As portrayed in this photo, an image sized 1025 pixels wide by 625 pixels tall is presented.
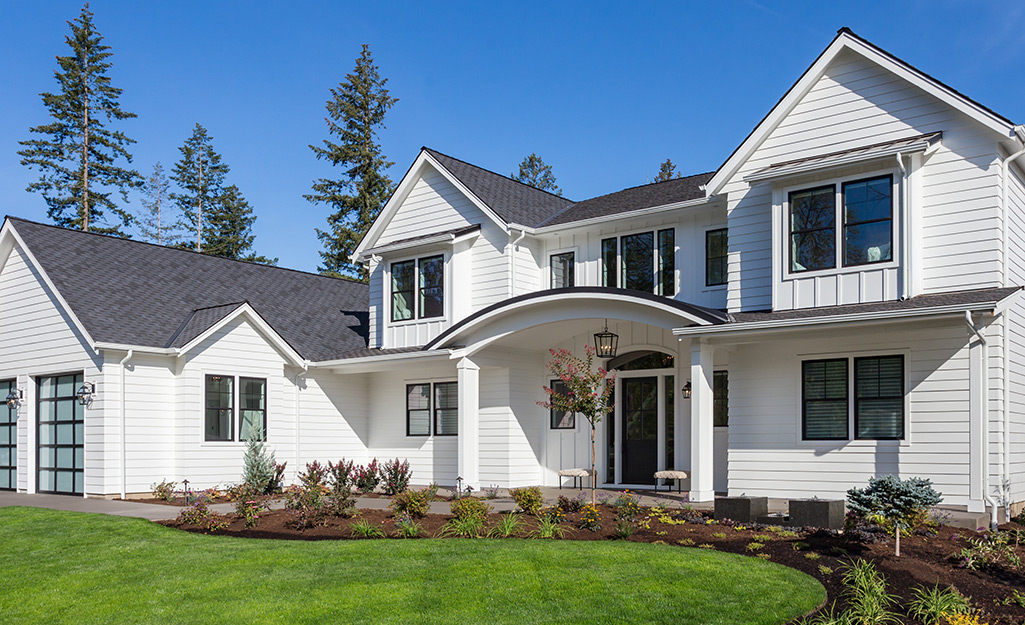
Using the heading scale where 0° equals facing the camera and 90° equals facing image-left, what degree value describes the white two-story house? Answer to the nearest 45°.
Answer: approximately 45°

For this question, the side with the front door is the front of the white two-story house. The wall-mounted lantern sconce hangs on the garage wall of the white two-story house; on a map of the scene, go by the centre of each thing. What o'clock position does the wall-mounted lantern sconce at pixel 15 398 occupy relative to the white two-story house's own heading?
The wall-mounted lantern sconce is roughly at 2 o'clock from the white two-story house.

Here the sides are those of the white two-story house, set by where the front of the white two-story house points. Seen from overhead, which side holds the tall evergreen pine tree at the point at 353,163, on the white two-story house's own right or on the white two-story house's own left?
on the white two-story house's own right
